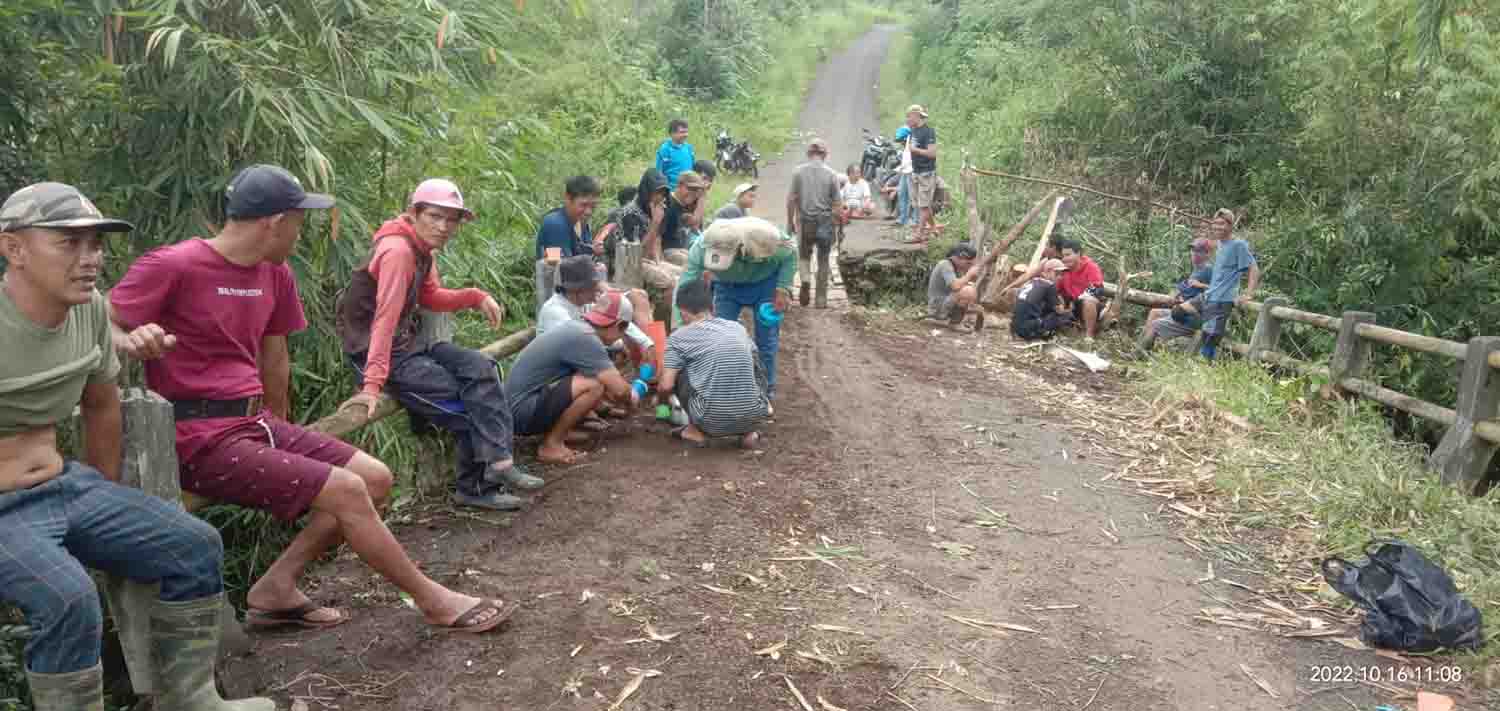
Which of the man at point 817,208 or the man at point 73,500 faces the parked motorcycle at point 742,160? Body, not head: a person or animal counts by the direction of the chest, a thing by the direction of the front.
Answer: the man at point 817,208

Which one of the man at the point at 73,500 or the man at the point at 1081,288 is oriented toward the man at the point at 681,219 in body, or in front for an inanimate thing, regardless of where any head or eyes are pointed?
the man at the point at 1081,288

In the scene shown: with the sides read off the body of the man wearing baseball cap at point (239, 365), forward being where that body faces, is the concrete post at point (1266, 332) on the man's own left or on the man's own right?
on the man's own left

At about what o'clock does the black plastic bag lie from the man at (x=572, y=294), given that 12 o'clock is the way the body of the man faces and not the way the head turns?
The black plastic bag is roughly at 1 o'clock from the man.

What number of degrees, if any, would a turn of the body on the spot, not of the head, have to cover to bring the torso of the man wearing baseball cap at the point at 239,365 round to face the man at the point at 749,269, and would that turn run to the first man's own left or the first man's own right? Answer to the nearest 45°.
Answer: approximately 90° to the first man's own left

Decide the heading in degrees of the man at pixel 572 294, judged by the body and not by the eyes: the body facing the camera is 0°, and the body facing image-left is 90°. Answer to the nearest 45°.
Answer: approximately 270°

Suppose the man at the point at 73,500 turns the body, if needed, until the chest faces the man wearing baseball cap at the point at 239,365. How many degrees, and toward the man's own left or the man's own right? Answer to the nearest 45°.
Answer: approximately 90° to the man's own left

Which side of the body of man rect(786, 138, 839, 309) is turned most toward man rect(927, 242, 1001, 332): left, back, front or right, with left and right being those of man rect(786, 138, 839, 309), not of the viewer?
right

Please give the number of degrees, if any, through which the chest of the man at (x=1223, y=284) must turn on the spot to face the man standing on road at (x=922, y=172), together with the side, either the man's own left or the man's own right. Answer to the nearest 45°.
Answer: approximately 90° to the man's own right

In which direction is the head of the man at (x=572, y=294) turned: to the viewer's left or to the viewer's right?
to the viewer's right

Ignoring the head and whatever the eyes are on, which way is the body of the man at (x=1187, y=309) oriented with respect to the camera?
to the viewer's left

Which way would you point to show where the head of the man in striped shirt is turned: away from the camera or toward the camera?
away from the camera

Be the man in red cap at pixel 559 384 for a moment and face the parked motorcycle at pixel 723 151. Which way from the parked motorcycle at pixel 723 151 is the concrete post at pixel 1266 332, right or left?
right
